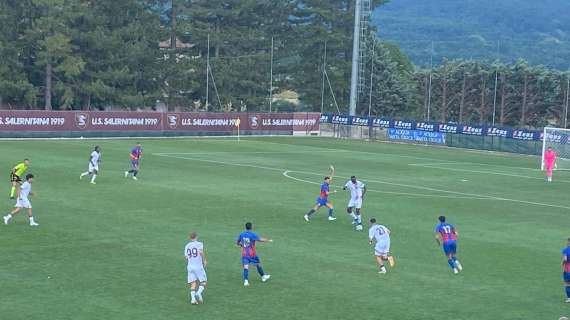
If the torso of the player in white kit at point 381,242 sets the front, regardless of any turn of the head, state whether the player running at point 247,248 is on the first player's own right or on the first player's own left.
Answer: on the first player's own left

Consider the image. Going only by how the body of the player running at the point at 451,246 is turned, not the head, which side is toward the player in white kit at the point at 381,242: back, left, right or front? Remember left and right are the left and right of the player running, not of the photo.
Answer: left

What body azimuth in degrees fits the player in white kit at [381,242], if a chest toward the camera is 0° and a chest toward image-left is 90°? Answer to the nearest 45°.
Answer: approximately 135°

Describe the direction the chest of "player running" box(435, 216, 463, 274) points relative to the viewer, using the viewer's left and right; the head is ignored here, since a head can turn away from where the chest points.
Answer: facing away from the viewer and to the left of the viewer

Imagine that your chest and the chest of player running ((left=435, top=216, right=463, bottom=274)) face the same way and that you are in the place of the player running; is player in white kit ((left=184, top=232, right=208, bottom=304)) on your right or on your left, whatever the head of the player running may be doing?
on your left

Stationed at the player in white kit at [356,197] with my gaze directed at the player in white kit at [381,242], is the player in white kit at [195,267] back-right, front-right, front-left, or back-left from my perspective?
front-right

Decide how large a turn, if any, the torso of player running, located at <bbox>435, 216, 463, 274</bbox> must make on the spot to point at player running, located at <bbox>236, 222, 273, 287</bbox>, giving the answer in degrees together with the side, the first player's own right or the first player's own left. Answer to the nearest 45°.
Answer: approximately 90° to the first player's own left

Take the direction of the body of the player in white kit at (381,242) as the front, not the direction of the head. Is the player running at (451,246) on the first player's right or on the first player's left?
on the first player's right

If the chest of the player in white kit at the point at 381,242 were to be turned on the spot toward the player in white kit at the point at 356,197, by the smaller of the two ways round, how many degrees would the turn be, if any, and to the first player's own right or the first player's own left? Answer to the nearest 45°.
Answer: approximately 45° to the first player's own right

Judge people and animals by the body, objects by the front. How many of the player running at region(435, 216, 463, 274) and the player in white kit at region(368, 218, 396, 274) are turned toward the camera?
0

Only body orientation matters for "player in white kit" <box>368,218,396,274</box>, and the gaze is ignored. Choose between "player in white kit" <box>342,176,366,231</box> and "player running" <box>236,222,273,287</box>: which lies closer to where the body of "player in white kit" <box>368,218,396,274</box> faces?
the player in white kit
